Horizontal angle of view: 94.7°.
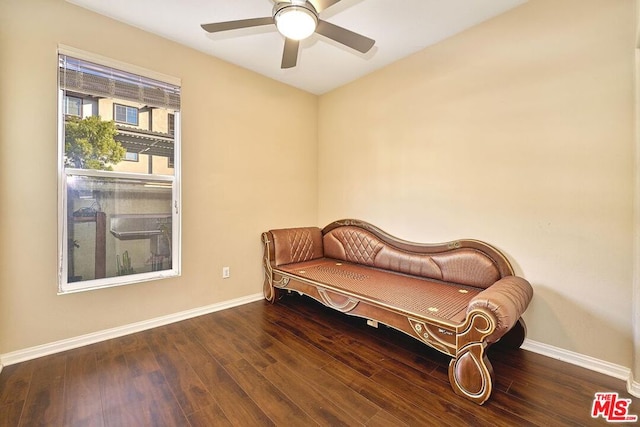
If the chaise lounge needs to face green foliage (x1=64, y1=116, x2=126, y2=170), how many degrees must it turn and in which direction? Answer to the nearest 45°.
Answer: approximately 45° to its right

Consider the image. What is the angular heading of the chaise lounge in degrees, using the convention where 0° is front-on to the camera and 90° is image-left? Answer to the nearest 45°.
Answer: approximately 45°

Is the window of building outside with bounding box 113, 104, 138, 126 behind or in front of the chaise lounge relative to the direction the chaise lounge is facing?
in front

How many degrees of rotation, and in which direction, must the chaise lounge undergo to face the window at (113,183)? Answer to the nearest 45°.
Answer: approximately 45° to its right

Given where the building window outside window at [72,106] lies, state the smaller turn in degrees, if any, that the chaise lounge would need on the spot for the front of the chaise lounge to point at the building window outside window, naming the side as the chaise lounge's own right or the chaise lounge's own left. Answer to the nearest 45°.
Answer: approximately 45° to the chaise lounge's own right
